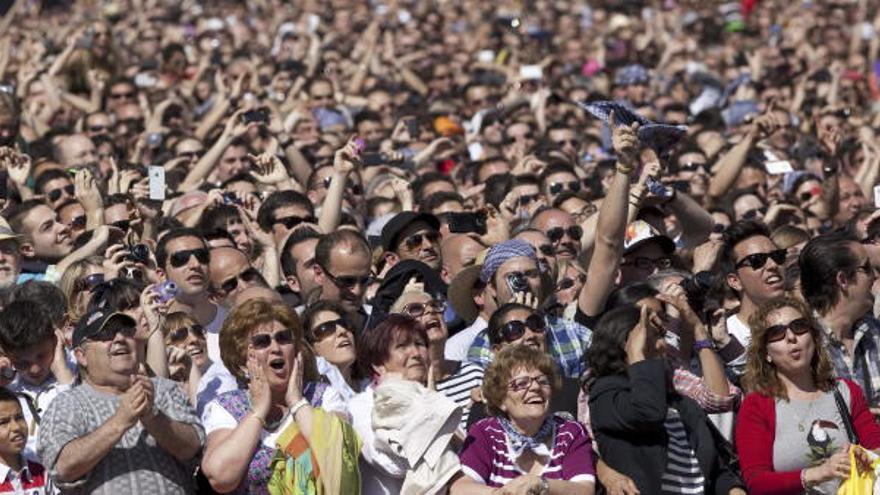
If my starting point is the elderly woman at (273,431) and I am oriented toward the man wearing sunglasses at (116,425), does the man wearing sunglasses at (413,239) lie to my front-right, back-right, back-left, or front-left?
back-right

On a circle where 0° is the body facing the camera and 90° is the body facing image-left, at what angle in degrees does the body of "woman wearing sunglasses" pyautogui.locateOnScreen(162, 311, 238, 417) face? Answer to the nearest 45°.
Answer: approximately 315°

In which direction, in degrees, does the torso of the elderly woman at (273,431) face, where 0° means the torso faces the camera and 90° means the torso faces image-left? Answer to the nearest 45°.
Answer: approximately 315°

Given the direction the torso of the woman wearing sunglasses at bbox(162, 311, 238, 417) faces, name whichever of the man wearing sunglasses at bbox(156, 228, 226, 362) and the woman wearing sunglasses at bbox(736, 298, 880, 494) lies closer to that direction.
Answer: the woman wearing sunglasses

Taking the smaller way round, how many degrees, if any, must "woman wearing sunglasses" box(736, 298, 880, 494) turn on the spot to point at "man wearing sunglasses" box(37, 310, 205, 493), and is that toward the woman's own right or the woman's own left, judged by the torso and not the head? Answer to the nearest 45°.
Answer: approximately 90° to the woman's own right

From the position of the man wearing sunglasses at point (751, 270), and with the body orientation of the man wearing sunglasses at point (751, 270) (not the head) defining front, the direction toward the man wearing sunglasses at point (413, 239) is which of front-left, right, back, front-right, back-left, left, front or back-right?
back-right

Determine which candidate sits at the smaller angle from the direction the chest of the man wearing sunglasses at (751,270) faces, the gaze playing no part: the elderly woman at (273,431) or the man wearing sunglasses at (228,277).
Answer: the elderly woman

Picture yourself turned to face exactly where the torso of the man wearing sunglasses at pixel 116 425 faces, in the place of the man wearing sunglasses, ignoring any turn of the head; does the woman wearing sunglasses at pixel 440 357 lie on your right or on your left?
on your left
